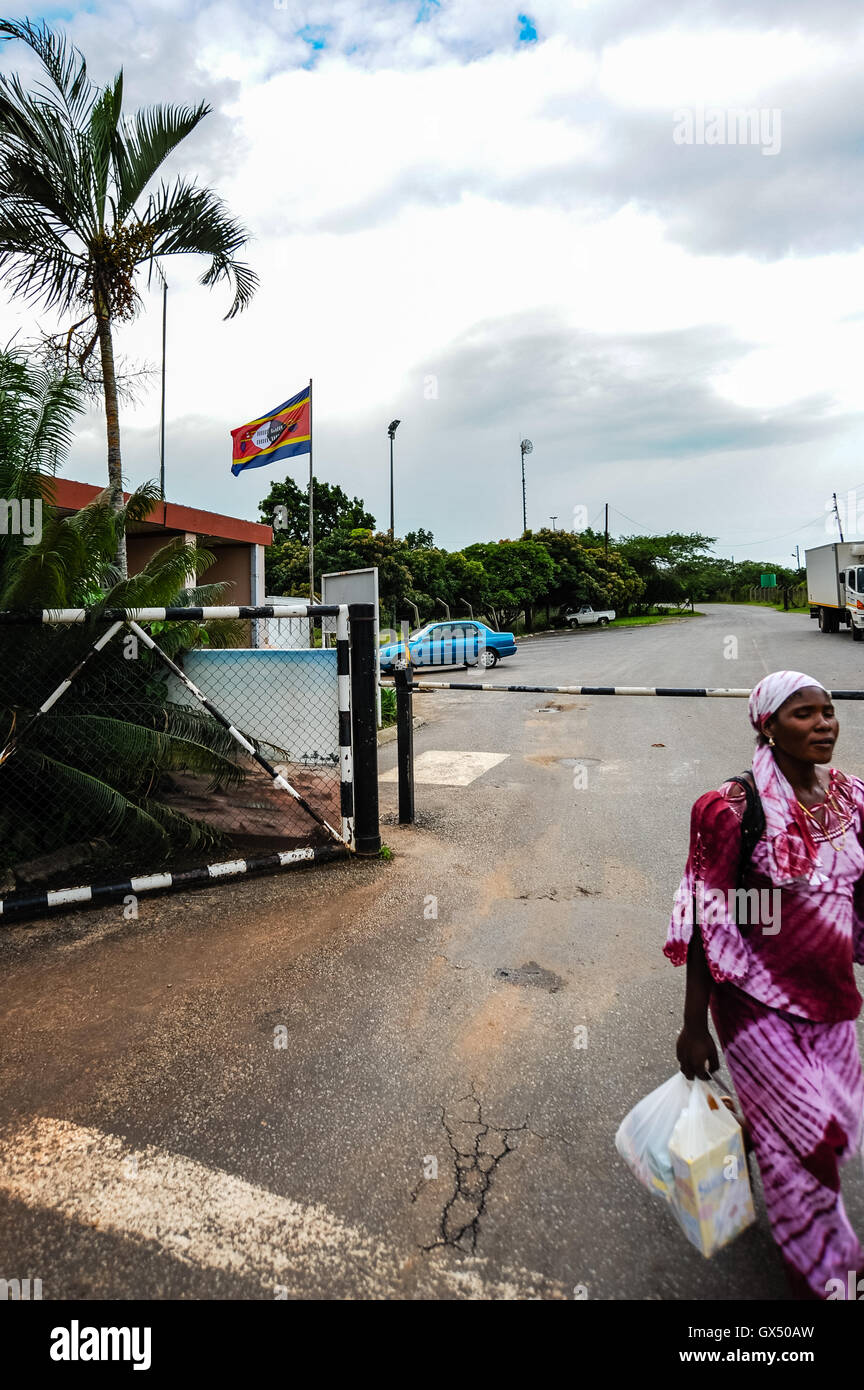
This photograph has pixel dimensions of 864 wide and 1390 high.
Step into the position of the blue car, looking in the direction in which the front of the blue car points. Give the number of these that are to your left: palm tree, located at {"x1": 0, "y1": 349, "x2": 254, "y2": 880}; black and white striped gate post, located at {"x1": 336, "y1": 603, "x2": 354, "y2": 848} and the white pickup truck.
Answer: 2

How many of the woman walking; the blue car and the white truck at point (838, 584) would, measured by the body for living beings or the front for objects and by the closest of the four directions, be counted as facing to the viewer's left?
1

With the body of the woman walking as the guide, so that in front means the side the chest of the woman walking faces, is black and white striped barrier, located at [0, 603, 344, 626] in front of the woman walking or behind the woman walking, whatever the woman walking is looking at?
behind

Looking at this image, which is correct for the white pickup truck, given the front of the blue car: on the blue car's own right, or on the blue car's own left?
on the blue car's own right

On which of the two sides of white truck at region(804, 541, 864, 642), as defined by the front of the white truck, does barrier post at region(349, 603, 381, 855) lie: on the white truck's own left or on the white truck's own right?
on the white truck's own right

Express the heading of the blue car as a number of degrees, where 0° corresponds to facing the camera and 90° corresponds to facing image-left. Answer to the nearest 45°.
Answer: approximately 90°

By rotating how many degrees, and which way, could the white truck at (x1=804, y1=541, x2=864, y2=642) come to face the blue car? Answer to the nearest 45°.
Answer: approximately 90° to its right

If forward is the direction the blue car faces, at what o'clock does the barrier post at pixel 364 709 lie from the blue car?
The barrier post is roughly at 9 o'clock from the blue car.

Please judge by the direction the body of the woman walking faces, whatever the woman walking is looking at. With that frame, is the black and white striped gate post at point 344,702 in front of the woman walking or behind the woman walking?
behind

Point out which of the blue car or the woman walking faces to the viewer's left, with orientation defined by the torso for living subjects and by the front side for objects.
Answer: the blue car

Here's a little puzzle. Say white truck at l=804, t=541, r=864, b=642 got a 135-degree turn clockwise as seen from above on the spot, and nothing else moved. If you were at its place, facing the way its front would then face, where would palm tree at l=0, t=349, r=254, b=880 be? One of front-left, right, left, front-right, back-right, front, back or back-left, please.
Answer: left

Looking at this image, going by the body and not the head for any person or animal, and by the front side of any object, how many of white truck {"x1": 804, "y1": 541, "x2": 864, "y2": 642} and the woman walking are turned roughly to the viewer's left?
0

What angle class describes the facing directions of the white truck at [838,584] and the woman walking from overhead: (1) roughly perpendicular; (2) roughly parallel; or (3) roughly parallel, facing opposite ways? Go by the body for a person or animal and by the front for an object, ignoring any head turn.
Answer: roughly parallel

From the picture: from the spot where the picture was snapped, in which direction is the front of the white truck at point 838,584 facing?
facing the viewer and to the right of the viewer
